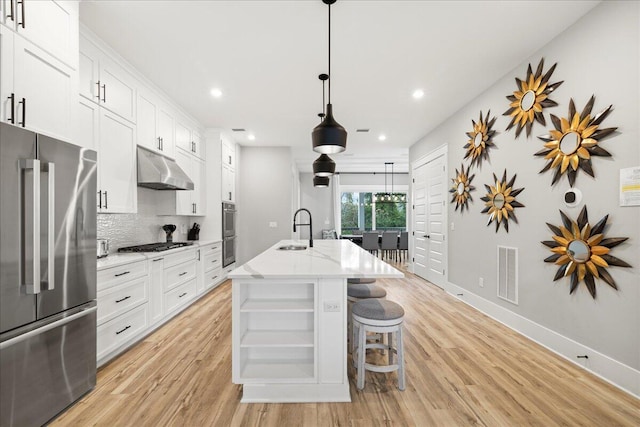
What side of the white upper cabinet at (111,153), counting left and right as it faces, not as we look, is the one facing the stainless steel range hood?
left

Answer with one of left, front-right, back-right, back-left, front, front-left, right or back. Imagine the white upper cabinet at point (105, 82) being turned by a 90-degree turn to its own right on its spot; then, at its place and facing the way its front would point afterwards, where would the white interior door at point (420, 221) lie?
back-left

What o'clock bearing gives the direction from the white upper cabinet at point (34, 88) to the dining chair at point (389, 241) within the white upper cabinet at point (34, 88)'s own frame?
The dining chair is roughly at 10 o'clock from the white upper cabinet.

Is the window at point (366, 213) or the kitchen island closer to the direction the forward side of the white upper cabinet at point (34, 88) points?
the kitchen island

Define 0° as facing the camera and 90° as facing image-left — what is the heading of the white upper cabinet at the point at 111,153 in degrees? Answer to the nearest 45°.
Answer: approximately 315°

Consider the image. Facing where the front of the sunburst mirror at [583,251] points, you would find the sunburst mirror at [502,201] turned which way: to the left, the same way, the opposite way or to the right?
the same way

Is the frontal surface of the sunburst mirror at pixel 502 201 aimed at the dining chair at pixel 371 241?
no

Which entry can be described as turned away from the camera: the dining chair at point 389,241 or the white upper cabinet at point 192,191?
the dining chair

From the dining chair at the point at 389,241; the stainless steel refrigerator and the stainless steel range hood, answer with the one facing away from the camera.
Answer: the dining chair

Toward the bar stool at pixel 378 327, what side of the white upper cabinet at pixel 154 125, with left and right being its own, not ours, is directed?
front

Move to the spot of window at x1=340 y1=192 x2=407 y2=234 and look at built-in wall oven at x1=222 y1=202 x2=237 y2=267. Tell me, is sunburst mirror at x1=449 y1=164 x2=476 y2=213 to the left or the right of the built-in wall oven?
left

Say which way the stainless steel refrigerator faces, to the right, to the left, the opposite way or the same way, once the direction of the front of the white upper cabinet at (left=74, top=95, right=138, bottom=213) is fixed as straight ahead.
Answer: the same way

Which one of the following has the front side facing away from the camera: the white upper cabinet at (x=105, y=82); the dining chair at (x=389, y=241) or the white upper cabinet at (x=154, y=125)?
the dining chair

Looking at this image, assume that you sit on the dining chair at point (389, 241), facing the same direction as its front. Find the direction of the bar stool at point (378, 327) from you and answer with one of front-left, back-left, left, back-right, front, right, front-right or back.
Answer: back

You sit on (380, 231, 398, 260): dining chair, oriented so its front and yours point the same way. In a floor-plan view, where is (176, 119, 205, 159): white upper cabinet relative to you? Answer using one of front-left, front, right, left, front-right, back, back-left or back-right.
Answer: back-left

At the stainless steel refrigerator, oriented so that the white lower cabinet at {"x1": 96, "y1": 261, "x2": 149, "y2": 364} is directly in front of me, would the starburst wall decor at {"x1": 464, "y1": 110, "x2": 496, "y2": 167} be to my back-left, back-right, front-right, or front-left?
front-right

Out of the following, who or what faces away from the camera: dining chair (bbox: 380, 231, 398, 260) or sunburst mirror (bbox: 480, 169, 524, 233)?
the dining chair

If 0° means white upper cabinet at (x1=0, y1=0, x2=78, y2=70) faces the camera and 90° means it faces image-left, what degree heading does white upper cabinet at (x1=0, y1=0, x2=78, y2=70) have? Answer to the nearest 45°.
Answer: approximately 315°

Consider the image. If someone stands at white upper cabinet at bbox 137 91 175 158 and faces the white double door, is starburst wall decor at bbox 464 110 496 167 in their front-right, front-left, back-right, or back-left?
front-right
